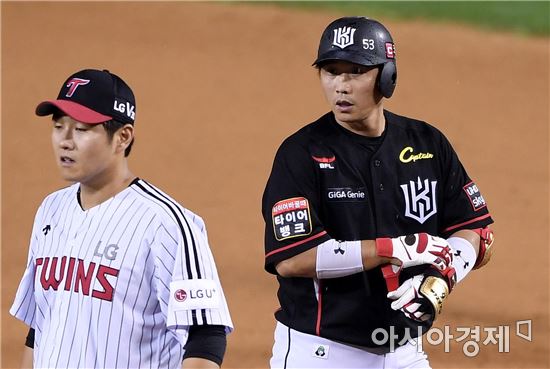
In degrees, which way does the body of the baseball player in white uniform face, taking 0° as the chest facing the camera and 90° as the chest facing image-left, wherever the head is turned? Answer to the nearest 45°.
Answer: approximately 45°

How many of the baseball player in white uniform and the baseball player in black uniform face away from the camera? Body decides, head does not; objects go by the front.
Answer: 0

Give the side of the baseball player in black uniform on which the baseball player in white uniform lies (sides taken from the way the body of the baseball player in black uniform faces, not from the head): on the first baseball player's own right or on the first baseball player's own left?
on the first baseball player's own right

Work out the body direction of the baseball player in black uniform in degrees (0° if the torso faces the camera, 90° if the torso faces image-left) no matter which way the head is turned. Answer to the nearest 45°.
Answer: approximately 0°
